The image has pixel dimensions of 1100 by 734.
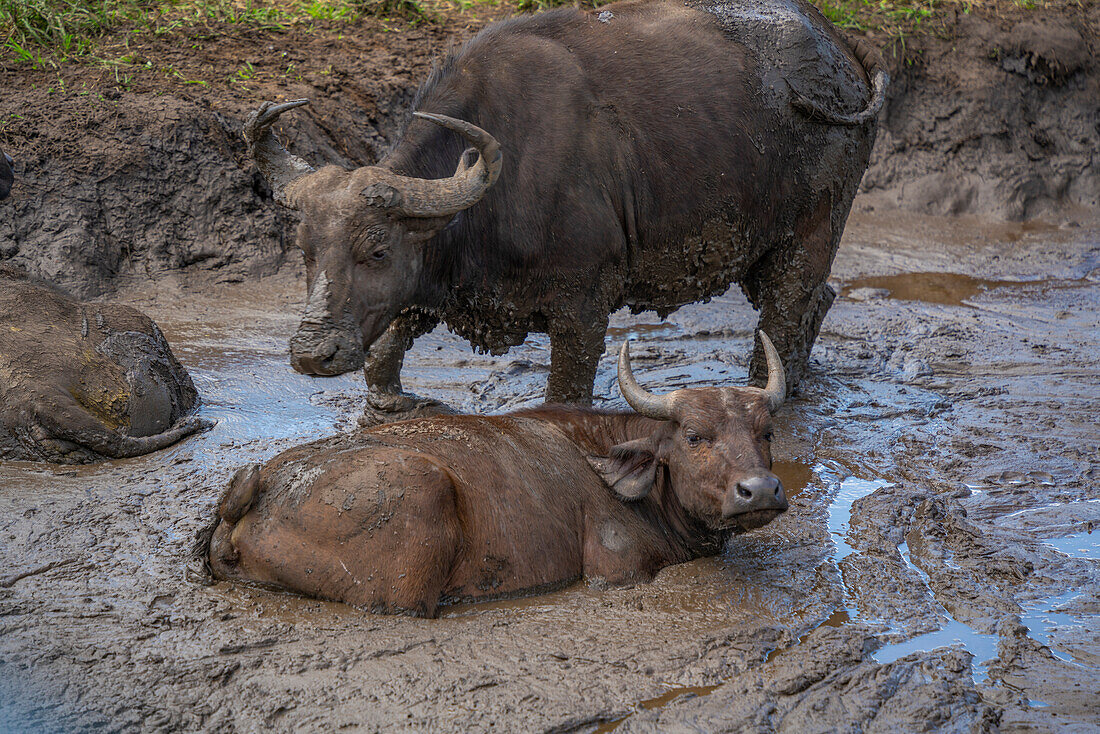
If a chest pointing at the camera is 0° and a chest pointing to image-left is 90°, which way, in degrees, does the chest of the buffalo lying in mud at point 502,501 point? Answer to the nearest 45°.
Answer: approximately 270°

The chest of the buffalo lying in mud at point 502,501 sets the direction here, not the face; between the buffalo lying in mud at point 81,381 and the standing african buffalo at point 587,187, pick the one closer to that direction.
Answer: the standing african buffalo

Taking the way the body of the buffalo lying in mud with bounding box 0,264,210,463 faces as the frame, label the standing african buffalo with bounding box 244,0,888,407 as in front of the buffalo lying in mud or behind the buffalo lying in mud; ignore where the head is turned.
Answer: behind

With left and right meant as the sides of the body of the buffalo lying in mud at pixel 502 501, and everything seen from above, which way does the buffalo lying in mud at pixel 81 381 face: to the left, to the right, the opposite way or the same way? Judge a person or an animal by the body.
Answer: the opposite way

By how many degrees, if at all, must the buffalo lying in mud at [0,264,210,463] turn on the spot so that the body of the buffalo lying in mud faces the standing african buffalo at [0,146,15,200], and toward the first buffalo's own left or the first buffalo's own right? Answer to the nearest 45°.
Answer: approximately 90° to the first buffalo's own right

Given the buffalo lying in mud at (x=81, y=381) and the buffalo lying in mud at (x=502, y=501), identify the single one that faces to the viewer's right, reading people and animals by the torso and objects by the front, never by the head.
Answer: the buffalo lying in mud at (x=502, y=501)

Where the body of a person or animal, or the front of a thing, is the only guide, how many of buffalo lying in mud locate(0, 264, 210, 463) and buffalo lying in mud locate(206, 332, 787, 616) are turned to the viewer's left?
1

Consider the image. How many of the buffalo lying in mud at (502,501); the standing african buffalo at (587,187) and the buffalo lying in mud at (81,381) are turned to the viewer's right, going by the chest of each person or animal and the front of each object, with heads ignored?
1

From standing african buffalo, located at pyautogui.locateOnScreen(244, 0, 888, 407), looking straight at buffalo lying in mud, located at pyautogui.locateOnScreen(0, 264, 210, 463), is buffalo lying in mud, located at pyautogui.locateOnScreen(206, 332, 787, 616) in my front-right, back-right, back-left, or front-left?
front-left

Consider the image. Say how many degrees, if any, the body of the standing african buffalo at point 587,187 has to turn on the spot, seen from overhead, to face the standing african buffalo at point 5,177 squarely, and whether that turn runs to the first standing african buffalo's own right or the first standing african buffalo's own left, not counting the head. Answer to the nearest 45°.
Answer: approximately 45° to the first standing african buffalo's own right

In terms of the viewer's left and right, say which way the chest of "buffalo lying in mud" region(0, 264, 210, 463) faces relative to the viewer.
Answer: facing to the left of the viewer

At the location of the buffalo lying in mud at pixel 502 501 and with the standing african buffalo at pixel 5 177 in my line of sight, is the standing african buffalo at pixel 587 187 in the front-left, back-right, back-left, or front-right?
front-right

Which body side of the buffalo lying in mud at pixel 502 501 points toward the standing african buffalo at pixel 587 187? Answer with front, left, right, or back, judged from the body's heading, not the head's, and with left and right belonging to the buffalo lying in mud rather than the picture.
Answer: left
